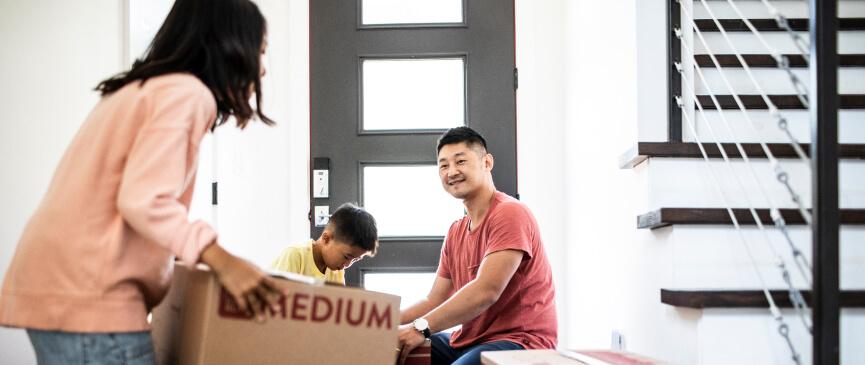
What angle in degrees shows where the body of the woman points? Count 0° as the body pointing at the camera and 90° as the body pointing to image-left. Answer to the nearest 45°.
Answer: approximately 225°

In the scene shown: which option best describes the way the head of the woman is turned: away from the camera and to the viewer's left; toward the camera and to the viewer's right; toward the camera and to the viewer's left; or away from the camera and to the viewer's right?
away from the camera and to the viewer's right

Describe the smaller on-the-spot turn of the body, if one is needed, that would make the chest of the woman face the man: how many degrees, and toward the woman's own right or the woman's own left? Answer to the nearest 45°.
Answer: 0° — they already face them

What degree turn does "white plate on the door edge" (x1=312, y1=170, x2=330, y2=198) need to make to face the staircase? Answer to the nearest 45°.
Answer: approximately 45° to its left

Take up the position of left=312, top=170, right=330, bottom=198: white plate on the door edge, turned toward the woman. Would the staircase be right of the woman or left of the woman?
left

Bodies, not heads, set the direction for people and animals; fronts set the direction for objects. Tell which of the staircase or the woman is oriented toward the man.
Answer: the woman

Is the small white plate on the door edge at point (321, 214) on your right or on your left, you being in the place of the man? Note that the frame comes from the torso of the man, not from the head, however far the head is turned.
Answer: on your right

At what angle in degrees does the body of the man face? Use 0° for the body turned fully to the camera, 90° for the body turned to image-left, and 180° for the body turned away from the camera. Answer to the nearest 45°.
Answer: approximately 45°
